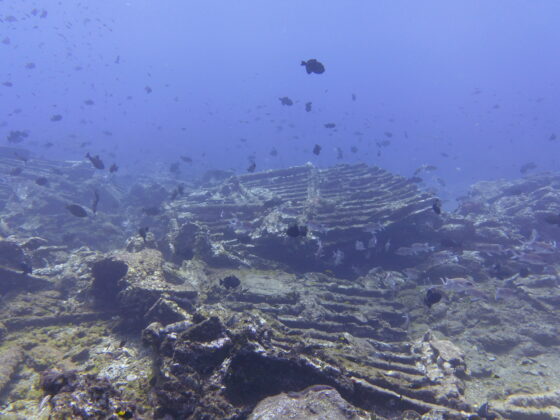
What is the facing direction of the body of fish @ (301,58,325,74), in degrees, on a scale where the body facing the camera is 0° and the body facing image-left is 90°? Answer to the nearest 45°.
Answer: approximately 270°

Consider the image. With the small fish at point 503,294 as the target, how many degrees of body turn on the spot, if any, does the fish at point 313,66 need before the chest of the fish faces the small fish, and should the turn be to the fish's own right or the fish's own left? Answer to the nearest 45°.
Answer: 0° — it already faces it

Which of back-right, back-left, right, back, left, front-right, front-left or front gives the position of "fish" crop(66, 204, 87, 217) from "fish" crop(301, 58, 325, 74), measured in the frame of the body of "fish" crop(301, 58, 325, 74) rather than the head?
back
